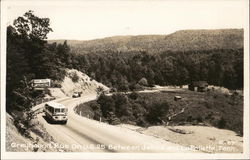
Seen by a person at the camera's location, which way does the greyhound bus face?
facing the viewer and to the right of the viewer
